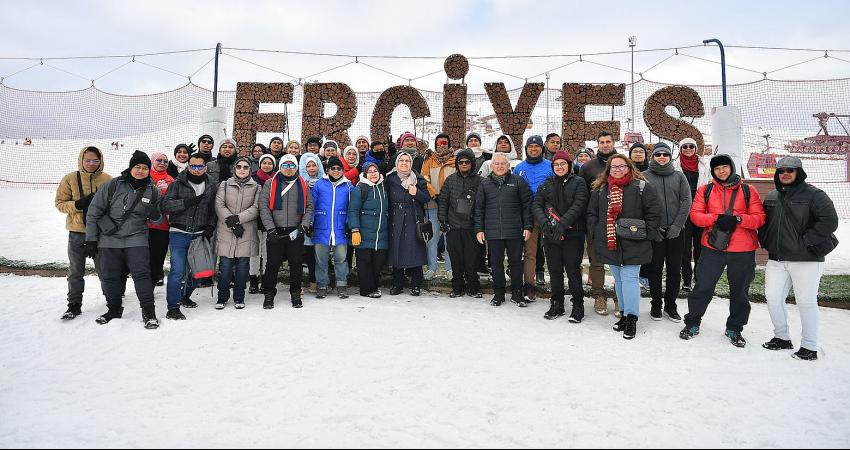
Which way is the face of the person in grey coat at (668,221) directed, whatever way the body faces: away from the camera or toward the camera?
toward the camera

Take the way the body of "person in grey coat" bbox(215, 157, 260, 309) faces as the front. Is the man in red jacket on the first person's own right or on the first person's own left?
on the first person's own left

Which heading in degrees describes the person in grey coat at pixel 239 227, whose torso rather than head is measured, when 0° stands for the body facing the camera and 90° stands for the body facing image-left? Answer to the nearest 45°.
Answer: approximately 0°

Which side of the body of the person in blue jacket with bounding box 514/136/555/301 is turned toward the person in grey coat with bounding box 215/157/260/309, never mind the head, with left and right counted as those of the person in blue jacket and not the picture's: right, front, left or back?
right

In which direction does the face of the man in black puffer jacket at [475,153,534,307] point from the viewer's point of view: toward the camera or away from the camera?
toward the camera

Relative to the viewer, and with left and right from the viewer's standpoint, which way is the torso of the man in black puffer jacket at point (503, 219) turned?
facing the viewer

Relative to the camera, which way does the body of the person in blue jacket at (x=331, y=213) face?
toward the camera

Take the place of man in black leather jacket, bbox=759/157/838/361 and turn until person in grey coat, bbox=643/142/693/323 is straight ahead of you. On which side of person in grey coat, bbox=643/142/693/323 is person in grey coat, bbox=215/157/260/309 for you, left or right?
left

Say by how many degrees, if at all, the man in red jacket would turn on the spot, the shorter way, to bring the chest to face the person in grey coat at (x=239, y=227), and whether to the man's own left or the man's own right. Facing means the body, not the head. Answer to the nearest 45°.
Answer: approximately 90° to the man's own right

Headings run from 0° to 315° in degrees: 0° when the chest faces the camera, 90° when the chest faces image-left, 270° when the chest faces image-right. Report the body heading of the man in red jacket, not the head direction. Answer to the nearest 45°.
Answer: approximately 0°

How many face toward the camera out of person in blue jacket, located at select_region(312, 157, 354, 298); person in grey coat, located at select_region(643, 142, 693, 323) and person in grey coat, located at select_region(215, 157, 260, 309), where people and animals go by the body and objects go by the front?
3
